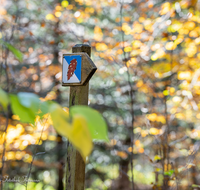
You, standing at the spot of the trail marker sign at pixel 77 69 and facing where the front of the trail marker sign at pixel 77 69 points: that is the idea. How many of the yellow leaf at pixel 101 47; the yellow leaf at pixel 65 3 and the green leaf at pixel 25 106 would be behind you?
2

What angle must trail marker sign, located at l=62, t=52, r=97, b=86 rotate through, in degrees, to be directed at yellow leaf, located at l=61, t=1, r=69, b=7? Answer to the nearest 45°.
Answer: approximately 180°

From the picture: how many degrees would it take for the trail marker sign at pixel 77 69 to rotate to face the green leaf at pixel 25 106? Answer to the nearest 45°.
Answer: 0° — it already faces it

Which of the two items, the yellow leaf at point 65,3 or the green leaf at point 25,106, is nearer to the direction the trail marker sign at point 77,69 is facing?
the green leaf

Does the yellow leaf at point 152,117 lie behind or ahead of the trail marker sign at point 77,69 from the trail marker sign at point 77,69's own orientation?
behind

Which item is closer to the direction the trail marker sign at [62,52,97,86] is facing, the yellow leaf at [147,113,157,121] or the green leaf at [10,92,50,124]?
the green leaf

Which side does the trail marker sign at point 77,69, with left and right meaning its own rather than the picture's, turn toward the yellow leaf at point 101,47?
back

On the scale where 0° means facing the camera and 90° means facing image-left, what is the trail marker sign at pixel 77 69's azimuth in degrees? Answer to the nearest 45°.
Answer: approximately 0°
